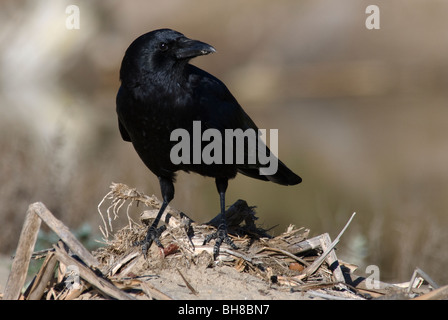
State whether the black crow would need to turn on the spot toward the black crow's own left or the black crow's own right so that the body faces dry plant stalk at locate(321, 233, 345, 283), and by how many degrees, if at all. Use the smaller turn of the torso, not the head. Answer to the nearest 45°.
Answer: approximately 90° to the black crow's own left

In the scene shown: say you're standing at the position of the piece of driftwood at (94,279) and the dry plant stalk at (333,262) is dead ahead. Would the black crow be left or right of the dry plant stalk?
left

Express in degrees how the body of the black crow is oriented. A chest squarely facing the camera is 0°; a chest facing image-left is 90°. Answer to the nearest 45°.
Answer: approximately 45°

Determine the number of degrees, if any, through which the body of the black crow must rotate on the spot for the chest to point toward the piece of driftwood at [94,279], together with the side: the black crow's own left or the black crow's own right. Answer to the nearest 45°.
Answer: approximately 45° to the black crow's own left

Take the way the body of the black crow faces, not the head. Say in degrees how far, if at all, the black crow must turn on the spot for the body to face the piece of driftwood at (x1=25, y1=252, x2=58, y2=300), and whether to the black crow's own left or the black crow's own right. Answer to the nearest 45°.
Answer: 0° — it already faces it

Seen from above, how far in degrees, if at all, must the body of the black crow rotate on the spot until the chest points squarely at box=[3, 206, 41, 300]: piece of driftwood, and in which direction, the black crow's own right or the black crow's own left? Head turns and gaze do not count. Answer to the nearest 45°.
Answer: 0° — it already faces it
